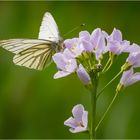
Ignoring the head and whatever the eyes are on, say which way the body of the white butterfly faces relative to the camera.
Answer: to the viewer's right
